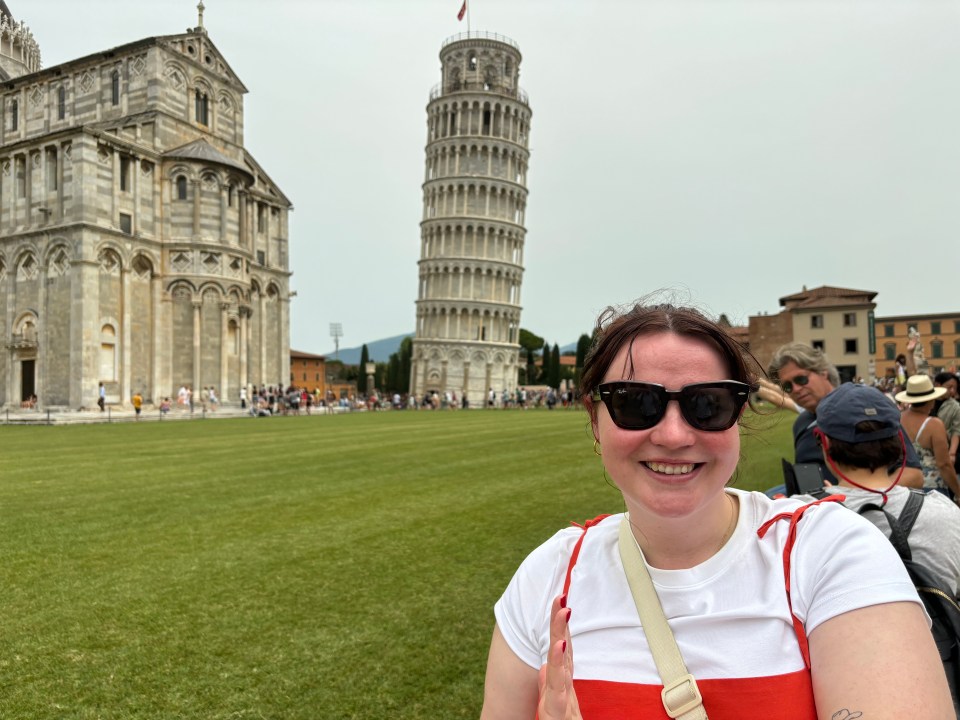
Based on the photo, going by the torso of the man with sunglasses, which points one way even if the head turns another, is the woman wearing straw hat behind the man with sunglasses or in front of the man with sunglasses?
behind

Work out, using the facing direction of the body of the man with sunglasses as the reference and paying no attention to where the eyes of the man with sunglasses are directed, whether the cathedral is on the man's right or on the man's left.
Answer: on the man's right

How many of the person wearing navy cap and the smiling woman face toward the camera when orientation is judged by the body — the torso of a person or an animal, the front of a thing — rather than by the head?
1

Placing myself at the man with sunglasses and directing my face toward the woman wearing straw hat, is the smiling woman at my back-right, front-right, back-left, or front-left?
back-right

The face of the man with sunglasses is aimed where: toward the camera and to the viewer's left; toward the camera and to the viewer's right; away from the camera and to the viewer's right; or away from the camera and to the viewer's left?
toward the camera and to the viewer's left

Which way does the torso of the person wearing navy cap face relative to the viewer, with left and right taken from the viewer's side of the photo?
facing away from the viewer and to the left of the viewer

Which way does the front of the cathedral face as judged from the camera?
facing the viewer and to the left of the viewer

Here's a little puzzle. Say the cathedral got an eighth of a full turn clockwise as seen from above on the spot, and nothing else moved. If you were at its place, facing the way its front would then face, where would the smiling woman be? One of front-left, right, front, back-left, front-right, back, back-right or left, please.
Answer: left

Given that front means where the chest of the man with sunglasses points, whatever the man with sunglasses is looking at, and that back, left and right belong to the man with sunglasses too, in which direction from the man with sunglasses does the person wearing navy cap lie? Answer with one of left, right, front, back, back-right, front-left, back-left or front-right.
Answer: front-left

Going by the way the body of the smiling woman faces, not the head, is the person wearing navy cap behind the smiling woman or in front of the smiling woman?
behind

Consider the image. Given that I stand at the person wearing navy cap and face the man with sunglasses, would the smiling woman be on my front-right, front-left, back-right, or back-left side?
back-left
